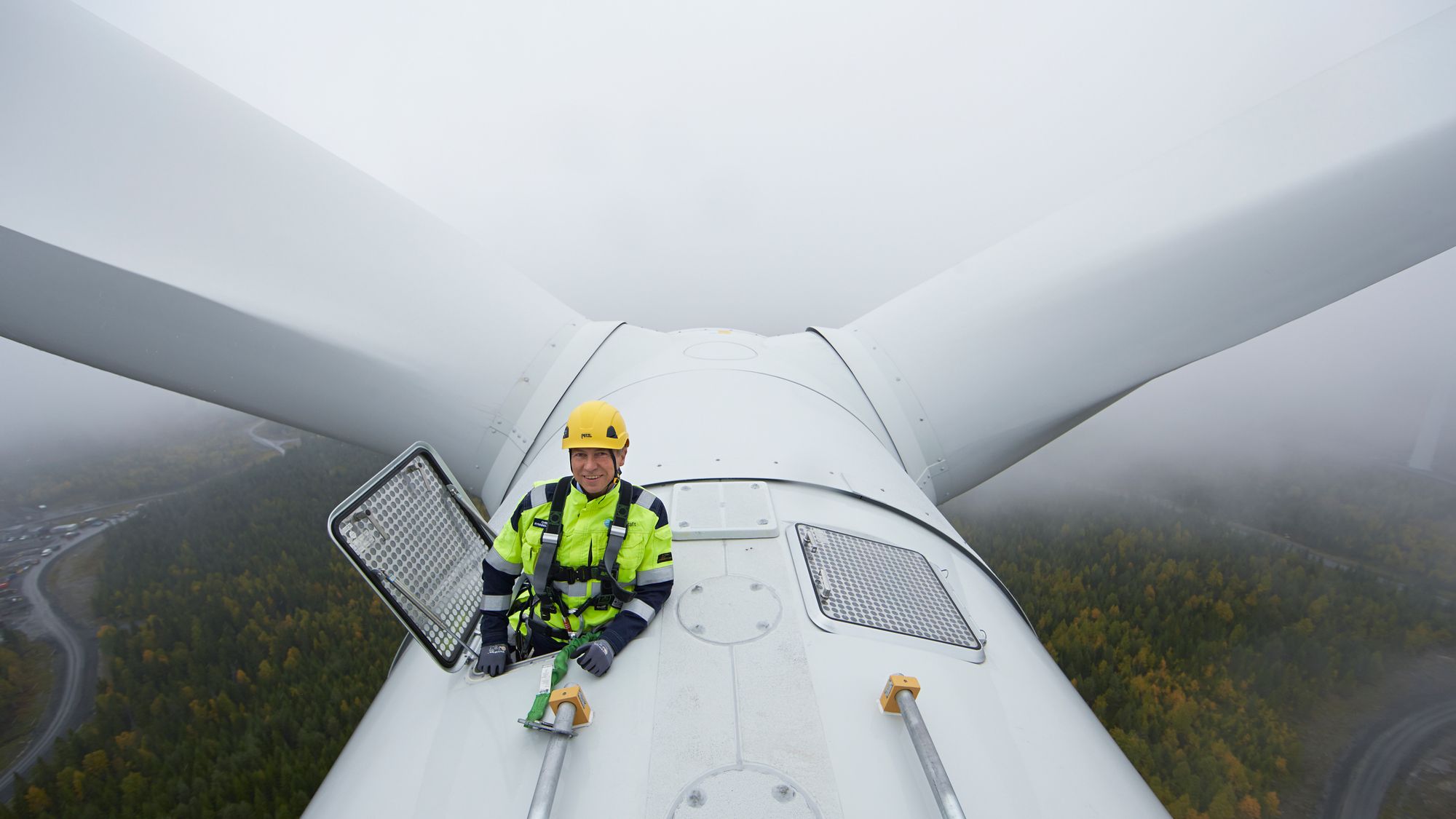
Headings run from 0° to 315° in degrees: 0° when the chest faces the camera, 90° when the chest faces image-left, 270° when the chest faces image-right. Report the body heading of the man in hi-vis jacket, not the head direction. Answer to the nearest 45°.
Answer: approximately 0°

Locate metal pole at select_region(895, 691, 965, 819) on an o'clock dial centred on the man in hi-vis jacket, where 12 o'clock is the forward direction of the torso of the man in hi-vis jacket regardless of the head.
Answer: The metal pole is roughly at 10 o'clock from the man in hi-vis jacket.
